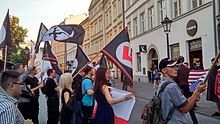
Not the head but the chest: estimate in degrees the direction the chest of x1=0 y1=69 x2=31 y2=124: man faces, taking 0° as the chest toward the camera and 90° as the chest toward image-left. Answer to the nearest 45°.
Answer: approximately 270°

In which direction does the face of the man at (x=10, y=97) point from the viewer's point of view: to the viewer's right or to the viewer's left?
to the viewer's right

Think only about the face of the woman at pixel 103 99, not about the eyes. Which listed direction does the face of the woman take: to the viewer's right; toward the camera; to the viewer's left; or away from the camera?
to the viewer's right

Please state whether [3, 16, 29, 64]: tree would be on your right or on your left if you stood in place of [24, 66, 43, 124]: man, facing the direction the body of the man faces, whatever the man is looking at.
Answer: on your left

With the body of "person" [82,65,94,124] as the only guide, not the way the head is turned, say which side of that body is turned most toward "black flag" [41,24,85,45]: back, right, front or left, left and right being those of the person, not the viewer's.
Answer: left
